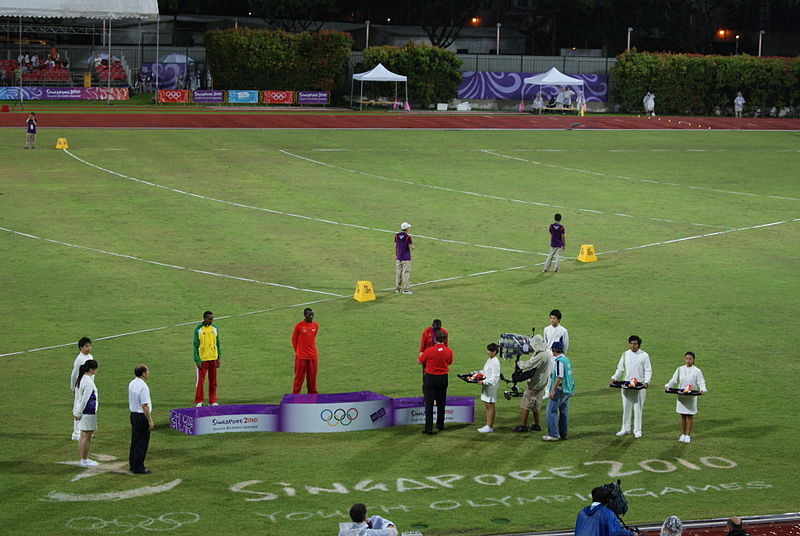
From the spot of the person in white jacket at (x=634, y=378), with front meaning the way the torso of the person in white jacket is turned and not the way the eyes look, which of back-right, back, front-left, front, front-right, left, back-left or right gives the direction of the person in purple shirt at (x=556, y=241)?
back

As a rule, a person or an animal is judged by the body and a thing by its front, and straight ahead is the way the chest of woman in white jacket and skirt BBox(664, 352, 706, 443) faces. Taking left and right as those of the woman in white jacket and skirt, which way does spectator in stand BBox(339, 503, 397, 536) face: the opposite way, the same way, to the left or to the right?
the opposite way

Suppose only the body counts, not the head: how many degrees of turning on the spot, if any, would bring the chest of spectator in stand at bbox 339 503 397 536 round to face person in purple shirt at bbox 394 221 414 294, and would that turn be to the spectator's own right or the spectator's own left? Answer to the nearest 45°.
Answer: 0° — they already face them

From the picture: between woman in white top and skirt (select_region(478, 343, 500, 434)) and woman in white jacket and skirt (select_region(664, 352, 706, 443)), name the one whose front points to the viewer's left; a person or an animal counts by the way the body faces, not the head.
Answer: woman in white top and skirt (select_region(478, 343, 500, 434))

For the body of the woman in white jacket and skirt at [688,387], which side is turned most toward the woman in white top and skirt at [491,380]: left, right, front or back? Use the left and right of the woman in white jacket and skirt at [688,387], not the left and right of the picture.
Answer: right

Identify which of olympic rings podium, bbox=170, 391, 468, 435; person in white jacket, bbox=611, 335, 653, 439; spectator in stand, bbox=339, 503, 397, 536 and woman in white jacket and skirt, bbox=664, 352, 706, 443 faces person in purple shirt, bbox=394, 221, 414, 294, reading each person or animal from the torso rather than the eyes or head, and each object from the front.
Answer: the spectator in stand

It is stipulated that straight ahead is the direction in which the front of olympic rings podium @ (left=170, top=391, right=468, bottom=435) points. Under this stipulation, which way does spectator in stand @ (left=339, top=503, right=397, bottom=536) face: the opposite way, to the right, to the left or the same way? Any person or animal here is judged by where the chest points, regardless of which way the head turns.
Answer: the opposite way

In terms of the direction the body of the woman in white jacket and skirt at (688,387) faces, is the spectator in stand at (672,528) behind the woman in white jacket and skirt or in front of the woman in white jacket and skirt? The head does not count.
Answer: in front

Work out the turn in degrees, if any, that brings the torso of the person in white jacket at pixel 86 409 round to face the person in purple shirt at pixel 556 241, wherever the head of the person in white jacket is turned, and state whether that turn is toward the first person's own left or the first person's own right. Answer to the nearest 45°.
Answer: approximately 45° to the first person's own left

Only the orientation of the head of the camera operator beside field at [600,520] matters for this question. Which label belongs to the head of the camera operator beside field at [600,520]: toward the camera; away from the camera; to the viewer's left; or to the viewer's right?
away from the camera

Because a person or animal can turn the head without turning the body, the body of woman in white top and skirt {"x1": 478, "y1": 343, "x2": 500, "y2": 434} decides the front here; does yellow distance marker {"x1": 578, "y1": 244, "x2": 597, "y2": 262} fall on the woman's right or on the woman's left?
on the woman's right

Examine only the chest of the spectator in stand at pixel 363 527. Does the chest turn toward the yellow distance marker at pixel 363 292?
yes

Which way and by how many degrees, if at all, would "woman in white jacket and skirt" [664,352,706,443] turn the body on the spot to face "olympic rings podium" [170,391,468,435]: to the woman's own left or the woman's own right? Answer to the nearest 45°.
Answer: approximately 90° to the woman's own right

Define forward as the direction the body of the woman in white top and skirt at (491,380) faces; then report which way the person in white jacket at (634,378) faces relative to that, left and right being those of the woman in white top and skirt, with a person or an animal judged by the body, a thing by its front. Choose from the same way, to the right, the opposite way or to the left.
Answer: to the left
